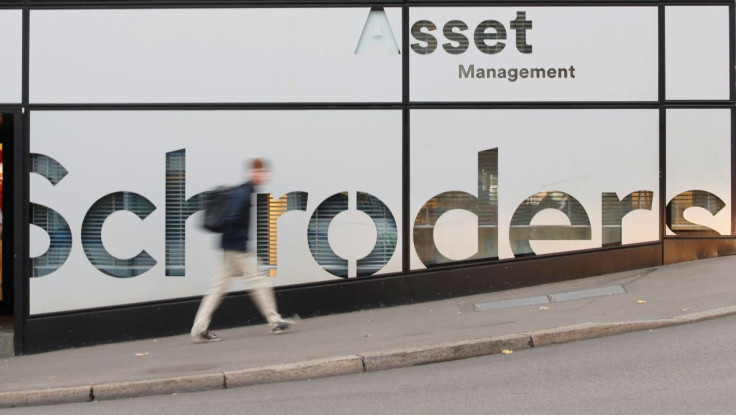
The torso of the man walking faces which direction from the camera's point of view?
to the viewer's right
